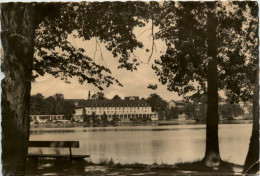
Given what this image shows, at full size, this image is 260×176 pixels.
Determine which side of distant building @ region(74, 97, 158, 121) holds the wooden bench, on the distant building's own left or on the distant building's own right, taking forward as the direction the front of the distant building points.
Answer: on the distant building's own right

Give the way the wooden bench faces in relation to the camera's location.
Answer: facing away from the viewer

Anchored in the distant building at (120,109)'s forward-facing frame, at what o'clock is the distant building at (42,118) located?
the distant building at (42,118) is roughly at 3 o'clock from the distant building at (120,109).

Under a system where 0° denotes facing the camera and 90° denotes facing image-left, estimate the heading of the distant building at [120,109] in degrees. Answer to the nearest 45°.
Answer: approximately 0°

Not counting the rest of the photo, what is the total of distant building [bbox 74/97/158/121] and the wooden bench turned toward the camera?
1
